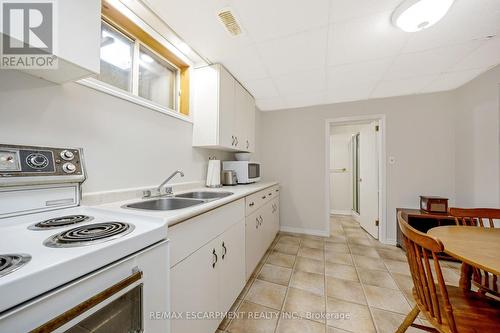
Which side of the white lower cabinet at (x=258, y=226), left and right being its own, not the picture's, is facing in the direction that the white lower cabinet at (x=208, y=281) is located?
right

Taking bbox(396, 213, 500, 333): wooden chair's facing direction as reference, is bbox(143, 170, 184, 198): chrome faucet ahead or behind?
behind

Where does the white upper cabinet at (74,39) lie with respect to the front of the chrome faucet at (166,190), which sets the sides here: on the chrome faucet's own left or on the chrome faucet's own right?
on the chrome faucet's own right

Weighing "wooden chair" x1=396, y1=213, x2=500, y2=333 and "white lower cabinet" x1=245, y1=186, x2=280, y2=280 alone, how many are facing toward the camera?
0

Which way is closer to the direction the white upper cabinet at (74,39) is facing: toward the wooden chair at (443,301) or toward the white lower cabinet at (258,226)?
the wooden chair

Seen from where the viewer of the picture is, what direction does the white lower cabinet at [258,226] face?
facing to the right of the viewer

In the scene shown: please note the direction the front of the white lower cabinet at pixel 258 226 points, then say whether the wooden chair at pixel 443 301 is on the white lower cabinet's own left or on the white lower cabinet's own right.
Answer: on the white lower cabinet's own right

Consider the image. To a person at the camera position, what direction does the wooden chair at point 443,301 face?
facing away from the viewer and to the right of the viewer

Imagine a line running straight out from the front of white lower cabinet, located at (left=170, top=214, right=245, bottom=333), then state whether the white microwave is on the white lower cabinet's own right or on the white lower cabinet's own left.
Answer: on the white lower cabinet's own left

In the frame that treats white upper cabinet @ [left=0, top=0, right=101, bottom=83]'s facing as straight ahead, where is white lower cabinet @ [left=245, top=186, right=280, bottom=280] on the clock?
The white lower cabinet is roughly at 10 o'clock from the white upper cabinet.
